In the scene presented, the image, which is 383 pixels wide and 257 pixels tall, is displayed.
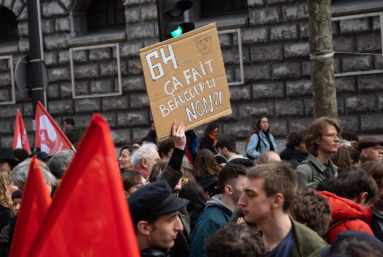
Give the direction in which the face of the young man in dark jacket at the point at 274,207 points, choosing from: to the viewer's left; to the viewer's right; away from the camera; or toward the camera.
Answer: to the viewer's left

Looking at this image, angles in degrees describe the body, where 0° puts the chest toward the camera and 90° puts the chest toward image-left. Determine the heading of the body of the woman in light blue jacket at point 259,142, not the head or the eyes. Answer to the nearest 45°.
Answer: approximately 315°

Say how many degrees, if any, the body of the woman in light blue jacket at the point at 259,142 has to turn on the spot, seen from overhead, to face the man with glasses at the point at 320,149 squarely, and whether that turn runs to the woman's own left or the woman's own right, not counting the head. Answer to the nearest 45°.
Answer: approximately 45° to the woman's own right

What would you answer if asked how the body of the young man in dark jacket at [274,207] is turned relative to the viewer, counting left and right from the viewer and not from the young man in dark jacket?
facing to the left of the viewer
